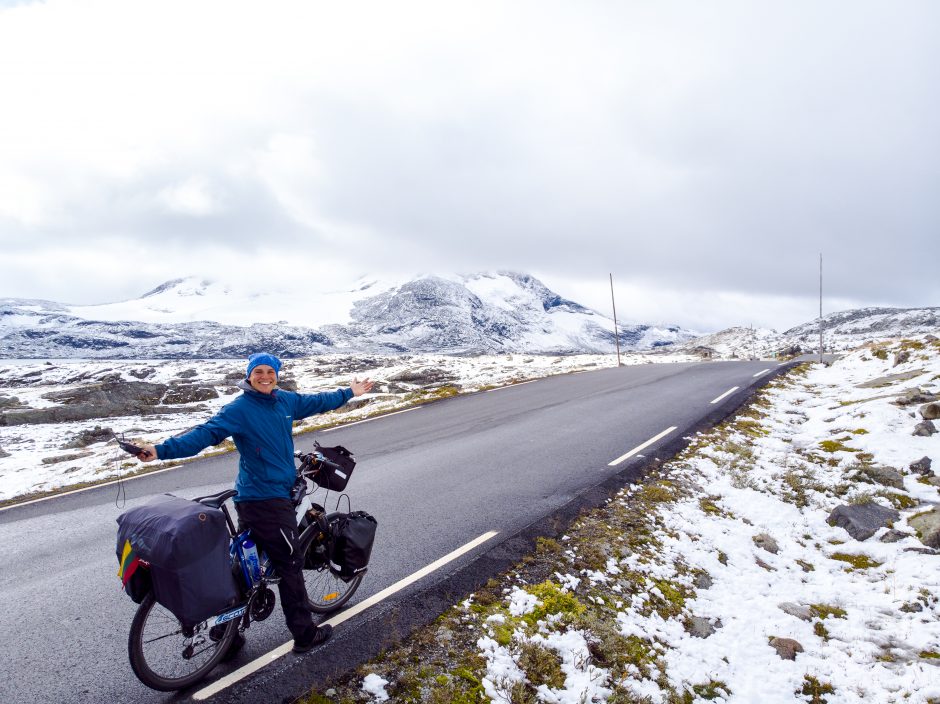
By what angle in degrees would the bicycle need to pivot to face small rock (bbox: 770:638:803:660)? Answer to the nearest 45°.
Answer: approximately 90° to its right

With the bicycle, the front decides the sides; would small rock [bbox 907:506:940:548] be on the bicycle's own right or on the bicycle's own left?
on the bicycle's own right

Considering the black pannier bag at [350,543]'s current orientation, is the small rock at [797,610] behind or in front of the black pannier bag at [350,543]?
in front

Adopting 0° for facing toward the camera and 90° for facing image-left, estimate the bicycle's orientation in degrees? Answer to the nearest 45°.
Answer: approximately 225°

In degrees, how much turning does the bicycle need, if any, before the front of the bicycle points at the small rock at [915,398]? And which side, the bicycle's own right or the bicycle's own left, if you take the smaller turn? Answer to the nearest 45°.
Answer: approximately 45° to the bicycle's own right

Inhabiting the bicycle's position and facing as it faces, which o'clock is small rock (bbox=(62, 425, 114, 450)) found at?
The small rock is roughly at 10 o'clock from the bicycle.

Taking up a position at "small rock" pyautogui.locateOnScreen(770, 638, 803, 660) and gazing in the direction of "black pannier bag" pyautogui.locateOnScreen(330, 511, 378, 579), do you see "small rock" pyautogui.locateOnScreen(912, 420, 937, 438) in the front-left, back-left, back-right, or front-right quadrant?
back-right
